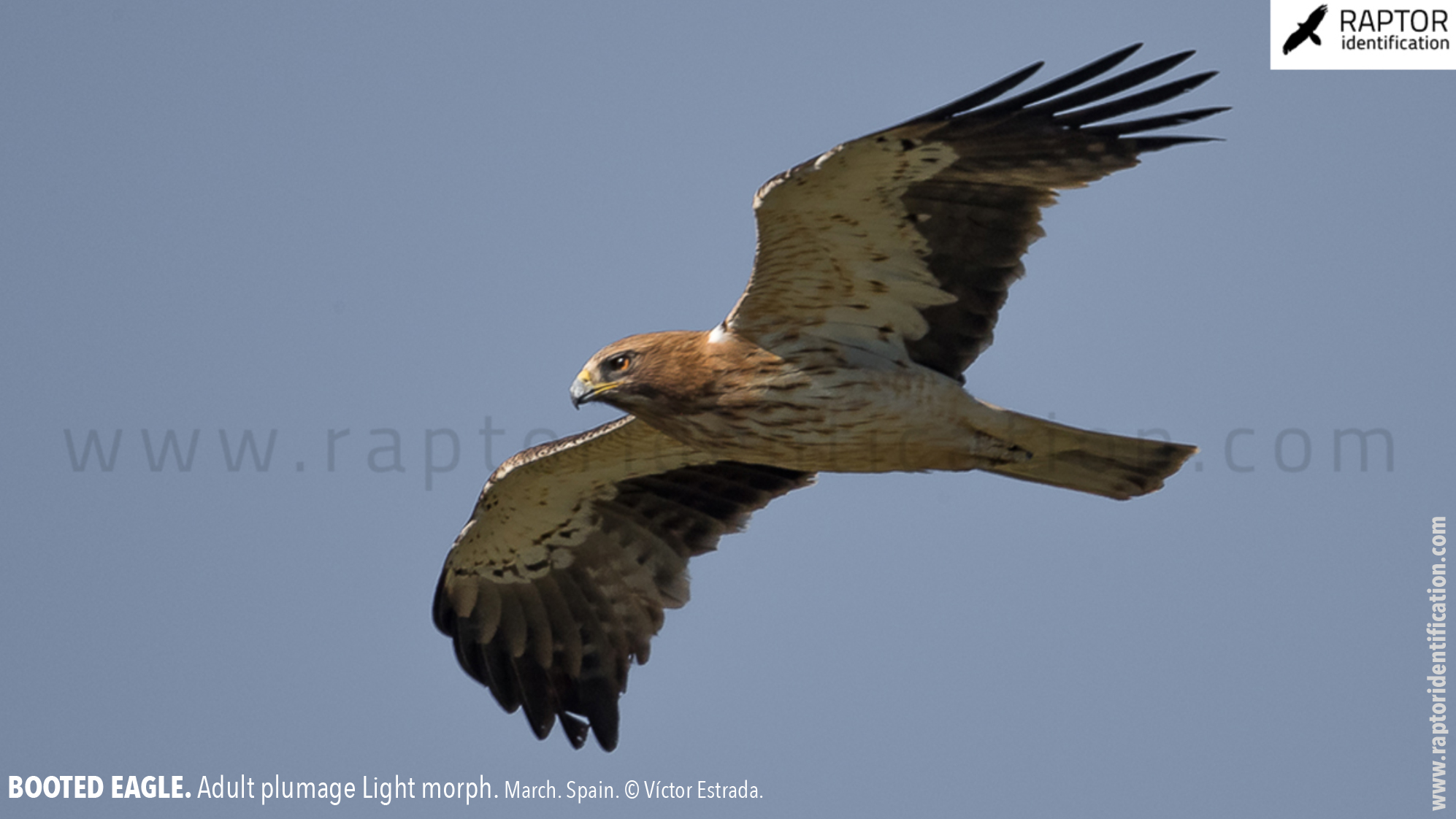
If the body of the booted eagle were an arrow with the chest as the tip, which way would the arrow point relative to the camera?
to the viewer's left
